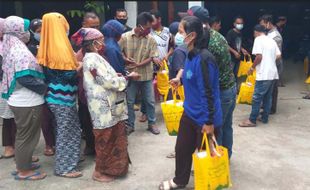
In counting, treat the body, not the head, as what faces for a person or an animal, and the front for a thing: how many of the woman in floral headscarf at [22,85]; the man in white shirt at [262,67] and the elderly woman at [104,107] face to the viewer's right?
2

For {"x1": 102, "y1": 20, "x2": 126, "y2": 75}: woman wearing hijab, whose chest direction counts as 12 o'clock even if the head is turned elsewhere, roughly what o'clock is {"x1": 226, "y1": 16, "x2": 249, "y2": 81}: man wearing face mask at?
The man wearing face mask is roughly at 12 o'clock from the woman wearing hijab.

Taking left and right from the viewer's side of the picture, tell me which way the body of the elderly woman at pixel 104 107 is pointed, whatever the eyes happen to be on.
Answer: facing to the right of the viewer

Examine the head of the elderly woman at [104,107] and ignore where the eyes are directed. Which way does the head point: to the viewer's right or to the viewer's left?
to the viewer's right

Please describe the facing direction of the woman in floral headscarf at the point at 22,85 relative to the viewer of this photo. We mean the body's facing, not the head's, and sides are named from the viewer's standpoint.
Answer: facing to the right of the viewer

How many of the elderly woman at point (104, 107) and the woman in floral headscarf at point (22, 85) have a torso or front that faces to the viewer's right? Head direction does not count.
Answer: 2

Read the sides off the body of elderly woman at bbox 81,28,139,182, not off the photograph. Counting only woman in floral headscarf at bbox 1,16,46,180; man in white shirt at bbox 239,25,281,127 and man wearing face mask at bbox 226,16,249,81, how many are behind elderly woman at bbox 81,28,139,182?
1

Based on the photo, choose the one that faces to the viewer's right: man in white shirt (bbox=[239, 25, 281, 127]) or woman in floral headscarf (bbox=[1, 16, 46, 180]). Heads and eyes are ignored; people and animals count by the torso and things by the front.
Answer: the woman in floral headscarf

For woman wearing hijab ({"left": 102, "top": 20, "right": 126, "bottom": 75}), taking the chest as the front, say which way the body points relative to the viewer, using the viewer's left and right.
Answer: facing away from the viewer and to the right of the viewer
